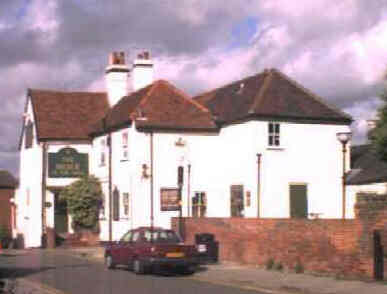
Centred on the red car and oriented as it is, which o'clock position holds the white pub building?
The white pub building is roughly at 2 o'clock from the red car.

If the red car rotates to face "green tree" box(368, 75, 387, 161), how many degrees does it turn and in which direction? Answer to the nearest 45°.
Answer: approximately 90° to its right

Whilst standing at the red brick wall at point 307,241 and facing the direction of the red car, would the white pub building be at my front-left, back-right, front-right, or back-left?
front-right

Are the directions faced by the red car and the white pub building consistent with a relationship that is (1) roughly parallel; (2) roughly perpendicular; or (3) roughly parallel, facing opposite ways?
roughly perpendicular

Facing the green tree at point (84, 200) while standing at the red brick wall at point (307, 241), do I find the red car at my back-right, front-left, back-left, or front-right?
front-left

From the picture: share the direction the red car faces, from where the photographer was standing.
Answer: facing away from the viewer and to the left of the viewer

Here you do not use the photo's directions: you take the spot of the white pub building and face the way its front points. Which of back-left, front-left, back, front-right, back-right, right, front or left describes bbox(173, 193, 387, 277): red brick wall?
front-left
